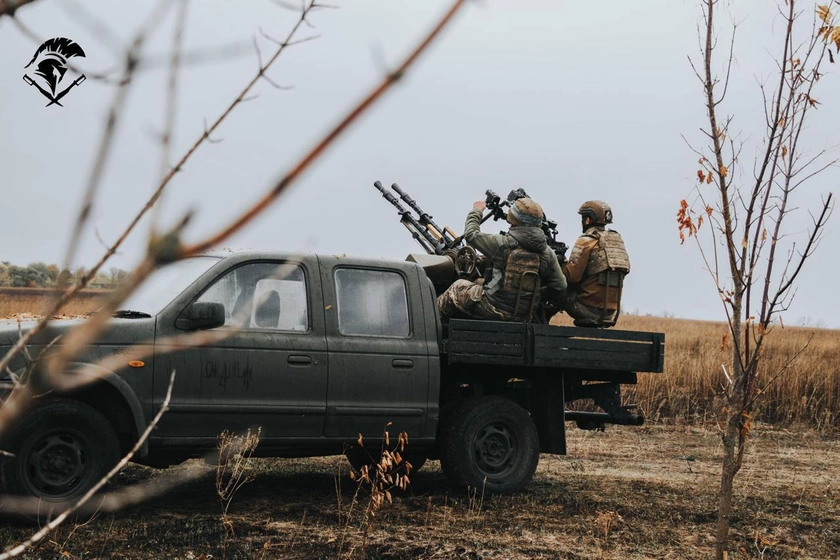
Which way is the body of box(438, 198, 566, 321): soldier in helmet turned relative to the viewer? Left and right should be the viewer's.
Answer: facing away from the viewer and to the left of the viewer

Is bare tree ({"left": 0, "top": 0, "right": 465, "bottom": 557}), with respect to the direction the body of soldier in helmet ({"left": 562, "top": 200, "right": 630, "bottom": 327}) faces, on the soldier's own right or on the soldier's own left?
on the soldier's own left

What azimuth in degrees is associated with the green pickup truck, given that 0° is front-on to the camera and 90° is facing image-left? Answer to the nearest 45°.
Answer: approximately 90°

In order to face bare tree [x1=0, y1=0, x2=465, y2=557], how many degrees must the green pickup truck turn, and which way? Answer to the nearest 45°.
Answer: approximately 90° to its left

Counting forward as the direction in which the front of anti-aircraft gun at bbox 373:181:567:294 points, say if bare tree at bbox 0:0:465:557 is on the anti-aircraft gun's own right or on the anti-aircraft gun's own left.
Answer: on the anti-aircraft gun's own left

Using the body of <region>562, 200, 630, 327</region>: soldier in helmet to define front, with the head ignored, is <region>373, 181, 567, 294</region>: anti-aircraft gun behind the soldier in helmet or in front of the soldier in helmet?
in front

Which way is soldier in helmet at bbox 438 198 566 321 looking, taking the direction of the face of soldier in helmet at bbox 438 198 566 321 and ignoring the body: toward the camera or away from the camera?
away from the camera

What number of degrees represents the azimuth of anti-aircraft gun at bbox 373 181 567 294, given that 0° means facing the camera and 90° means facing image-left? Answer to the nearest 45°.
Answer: approximately 90°

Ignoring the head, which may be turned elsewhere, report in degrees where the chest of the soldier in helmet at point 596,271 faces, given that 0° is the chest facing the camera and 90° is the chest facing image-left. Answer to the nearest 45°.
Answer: approximately 135°
